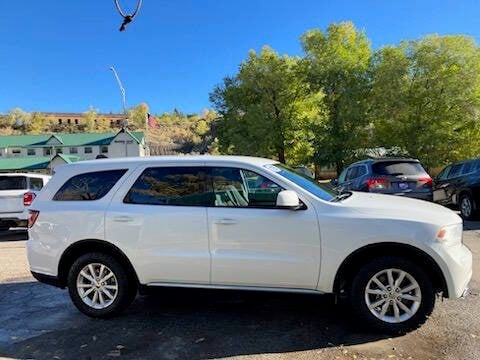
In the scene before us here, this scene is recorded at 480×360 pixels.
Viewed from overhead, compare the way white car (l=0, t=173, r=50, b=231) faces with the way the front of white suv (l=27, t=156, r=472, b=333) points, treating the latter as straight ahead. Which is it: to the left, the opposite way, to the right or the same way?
to the left

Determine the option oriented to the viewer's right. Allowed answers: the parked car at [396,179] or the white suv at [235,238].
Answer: the white suv

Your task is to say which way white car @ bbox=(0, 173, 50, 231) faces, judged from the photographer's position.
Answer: facing away from the viewer and to the right of the viewer

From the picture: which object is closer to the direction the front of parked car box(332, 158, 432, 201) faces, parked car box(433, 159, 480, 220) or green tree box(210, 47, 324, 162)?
the green tree

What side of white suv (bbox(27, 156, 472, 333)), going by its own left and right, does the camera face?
right

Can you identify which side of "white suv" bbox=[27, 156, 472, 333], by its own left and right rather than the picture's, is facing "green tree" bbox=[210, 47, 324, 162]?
left

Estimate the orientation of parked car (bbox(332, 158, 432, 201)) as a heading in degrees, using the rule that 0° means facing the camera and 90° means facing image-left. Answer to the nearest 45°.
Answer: approximately 135°

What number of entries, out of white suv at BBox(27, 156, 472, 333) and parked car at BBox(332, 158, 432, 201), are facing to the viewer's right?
1
